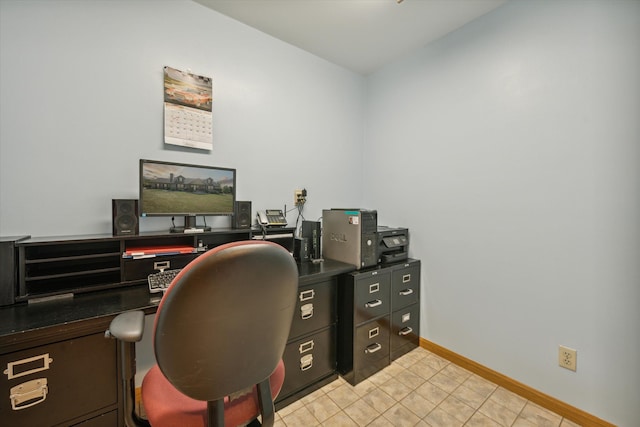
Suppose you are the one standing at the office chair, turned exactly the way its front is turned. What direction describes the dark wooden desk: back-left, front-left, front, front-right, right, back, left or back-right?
front

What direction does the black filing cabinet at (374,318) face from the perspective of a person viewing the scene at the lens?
facing the viewer and to the right of the viewer

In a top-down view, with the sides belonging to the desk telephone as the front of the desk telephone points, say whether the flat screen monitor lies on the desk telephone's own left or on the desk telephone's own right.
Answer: on the desk telephone's own right

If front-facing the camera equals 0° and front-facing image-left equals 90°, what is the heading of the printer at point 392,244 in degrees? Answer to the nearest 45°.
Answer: approximately 315°

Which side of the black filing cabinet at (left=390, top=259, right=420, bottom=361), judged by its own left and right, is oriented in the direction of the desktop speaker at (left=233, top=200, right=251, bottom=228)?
right

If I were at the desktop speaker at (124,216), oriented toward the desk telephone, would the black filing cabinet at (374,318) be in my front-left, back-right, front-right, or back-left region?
front-right

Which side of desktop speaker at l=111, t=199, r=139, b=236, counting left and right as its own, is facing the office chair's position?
front

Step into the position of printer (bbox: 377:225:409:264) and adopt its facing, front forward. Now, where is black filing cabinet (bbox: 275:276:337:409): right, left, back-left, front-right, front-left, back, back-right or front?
right

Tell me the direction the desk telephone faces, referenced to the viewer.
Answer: facing the viewer

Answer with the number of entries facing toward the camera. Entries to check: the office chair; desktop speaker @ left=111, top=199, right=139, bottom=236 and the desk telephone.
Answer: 2

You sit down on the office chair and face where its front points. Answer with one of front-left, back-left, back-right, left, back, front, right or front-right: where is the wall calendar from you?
front-right

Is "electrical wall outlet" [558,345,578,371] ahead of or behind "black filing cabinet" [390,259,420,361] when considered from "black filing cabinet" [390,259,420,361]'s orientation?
ahead

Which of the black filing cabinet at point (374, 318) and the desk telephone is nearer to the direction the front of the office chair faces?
the desk telephone

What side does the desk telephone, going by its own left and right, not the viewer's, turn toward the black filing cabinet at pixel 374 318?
left

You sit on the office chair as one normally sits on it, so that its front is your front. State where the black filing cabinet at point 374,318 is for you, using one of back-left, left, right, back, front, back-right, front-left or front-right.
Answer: right

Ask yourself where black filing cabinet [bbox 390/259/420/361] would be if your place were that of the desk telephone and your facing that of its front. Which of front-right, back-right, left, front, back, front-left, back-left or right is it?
left

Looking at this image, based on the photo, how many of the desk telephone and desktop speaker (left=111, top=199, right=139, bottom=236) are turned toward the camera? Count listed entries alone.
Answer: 2

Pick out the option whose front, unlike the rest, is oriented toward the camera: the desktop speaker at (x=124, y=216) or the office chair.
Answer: the desktop speaker

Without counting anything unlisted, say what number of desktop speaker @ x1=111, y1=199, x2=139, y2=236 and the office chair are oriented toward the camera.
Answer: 1
